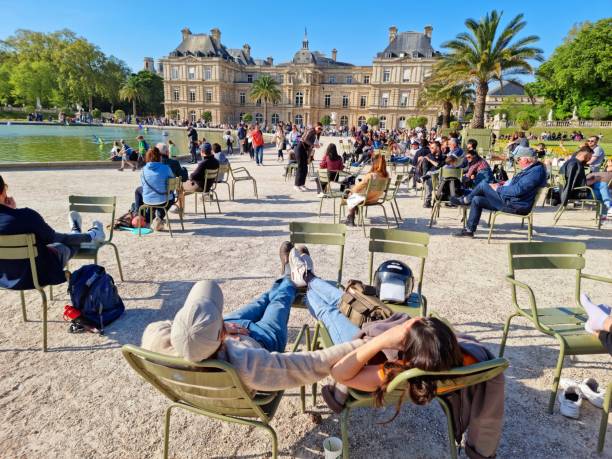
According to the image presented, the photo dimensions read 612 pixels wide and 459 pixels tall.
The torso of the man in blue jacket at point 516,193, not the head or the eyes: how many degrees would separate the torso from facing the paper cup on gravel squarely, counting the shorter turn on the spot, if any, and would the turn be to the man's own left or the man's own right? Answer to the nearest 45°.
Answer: approximately 90° to the man's own left

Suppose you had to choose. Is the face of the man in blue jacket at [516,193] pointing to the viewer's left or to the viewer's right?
to the viewer's left

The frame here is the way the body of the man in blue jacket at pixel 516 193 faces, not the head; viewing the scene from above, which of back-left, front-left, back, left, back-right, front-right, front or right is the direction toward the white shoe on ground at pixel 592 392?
left

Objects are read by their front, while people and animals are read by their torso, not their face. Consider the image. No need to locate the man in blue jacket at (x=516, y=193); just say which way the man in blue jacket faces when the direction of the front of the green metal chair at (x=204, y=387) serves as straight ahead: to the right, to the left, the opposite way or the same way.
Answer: to the left

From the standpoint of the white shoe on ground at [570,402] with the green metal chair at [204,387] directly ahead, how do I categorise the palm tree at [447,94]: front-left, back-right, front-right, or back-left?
back-right

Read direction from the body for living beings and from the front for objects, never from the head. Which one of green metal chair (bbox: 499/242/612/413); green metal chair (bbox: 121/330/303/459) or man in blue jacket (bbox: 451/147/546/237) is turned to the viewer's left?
the man in blue jacket

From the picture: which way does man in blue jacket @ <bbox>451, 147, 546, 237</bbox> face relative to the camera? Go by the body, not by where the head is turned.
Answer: to the viewer's left

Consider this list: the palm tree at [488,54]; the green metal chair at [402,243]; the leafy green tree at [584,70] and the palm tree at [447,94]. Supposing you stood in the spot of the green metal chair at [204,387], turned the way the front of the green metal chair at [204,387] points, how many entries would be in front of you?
4

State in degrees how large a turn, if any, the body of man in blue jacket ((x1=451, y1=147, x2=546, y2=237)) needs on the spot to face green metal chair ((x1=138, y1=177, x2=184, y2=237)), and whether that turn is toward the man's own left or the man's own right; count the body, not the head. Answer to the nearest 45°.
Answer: approximately 45° to the man's own left

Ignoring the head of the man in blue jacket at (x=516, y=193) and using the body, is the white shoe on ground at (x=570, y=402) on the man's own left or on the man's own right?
on the man's own left

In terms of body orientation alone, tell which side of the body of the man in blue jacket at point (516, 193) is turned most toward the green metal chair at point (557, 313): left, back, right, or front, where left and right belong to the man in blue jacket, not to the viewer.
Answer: left

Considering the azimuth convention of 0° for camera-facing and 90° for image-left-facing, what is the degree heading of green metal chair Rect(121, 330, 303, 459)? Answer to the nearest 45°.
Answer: approximately 225°

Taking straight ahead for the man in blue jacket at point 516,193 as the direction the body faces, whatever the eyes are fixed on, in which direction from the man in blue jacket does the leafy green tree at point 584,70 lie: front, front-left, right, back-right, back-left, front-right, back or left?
right

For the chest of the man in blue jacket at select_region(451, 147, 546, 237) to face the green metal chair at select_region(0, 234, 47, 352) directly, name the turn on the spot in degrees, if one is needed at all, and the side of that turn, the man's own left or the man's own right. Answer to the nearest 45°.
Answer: approximately 45° to the man's own left
